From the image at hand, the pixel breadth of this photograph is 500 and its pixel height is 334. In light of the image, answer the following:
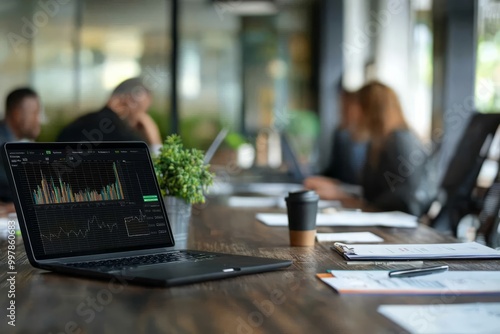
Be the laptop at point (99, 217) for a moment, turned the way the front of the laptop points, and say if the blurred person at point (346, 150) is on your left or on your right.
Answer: on your left

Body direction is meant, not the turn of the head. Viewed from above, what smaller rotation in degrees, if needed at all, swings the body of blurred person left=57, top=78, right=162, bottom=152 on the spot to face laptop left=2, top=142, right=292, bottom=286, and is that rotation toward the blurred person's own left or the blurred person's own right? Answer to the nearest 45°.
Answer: approximately 90° to the blurred person's own right

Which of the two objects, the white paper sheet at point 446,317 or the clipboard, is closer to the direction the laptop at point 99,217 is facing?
the white paper sheet

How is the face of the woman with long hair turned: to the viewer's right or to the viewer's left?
to the viewer's left

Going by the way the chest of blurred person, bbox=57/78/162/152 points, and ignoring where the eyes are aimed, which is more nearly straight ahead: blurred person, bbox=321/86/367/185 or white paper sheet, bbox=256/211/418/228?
the blurred person

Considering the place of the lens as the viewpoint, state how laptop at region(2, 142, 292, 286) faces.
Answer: facing the viewer and to the right of the viewer

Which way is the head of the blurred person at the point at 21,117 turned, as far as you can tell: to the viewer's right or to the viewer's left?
to the viewer's right

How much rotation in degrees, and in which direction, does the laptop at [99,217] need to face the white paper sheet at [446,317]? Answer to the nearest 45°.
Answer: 0° — it already faces it

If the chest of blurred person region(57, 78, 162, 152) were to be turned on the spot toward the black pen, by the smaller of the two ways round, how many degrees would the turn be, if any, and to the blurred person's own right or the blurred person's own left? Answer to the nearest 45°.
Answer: approximately 90° to the blurred person's own right

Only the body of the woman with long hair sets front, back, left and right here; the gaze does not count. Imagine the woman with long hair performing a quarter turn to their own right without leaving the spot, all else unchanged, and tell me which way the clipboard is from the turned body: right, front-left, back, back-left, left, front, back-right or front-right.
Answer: back

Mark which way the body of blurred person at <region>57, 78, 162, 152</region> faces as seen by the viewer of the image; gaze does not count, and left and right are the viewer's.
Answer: facing to the right of the viewer

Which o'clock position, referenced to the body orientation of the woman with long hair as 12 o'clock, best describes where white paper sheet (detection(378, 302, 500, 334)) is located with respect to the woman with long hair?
The white paper sheet is roughly at 9 o'clock from the woman with long hair.

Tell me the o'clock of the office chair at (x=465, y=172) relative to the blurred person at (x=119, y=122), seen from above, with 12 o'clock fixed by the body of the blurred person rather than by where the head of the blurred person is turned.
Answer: The office chair is roughly at 1 o'clock from the blurred person.

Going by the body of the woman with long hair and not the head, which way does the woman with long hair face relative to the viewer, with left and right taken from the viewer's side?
facing to the left of the viewer
